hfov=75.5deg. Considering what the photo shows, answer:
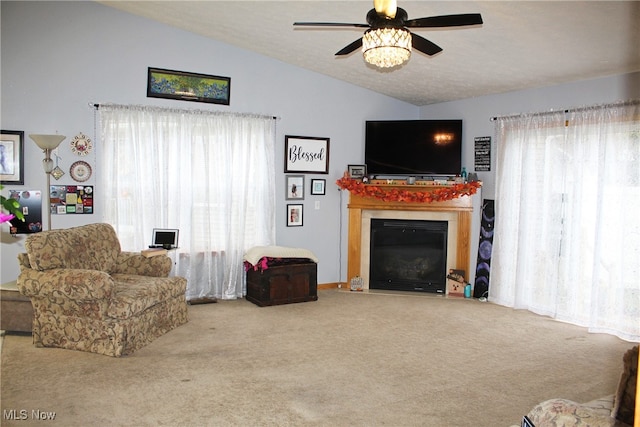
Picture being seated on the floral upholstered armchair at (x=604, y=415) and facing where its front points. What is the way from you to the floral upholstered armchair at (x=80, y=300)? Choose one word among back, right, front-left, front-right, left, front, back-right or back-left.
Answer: front

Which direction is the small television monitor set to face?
toward the camera

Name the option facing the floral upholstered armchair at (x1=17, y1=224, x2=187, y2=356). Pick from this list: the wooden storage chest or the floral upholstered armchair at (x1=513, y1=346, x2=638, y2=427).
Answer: the floral upholstered armchair at (x1=513, y1=346, x2=638, y2=427)

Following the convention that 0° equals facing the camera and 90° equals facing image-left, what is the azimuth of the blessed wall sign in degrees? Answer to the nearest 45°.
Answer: approximately 0°

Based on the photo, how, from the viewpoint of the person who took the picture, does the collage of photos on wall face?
facing the viewer

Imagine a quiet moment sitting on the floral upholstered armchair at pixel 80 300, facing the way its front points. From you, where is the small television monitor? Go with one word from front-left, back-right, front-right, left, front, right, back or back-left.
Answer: left

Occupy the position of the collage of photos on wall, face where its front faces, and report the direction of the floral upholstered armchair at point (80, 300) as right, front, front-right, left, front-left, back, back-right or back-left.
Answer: front

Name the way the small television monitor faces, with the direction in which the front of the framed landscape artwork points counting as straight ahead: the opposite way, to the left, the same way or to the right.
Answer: the same way

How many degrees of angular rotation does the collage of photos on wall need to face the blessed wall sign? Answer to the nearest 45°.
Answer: approximately 90° to its left

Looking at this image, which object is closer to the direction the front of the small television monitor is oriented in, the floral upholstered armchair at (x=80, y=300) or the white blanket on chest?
the floral upholstered armchair

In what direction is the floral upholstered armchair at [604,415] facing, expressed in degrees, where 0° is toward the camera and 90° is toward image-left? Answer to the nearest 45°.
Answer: approximately 90°

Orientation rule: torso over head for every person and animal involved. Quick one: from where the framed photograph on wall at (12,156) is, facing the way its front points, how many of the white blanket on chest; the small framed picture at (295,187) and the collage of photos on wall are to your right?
0

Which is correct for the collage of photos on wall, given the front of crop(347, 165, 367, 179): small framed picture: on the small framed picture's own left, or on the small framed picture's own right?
on the small framed picture's own right
